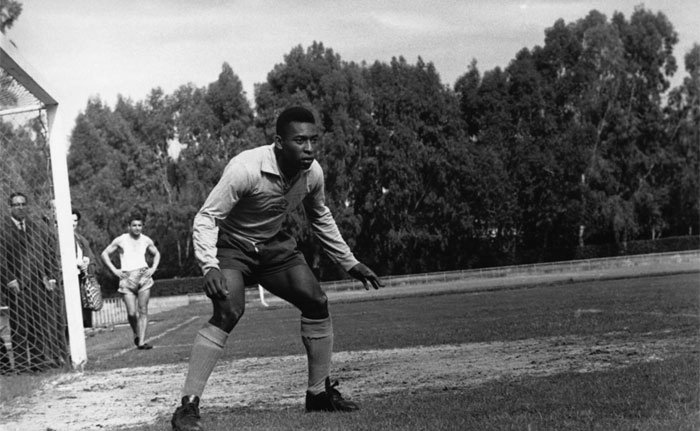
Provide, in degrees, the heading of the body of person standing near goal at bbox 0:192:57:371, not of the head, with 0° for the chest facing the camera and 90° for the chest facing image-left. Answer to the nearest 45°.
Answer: approximately 0°

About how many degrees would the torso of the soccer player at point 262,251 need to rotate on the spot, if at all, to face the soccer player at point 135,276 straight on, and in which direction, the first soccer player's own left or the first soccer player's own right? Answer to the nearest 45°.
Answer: approximately 135° to the first soccer player's own left

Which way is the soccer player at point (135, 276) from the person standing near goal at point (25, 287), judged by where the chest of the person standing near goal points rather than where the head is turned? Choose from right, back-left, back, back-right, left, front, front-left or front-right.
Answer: back-left

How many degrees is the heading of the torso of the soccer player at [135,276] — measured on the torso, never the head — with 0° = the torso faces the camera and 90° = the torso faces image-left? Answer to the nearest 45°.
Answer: approximately 0°

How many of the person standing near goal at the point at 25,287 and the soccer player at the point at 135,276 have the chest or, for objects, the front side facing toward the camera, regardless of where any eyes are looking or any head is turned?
2

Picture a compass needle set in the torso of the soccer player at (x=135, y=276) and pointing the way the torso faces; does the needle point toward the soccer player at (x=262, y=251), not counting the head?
yes
